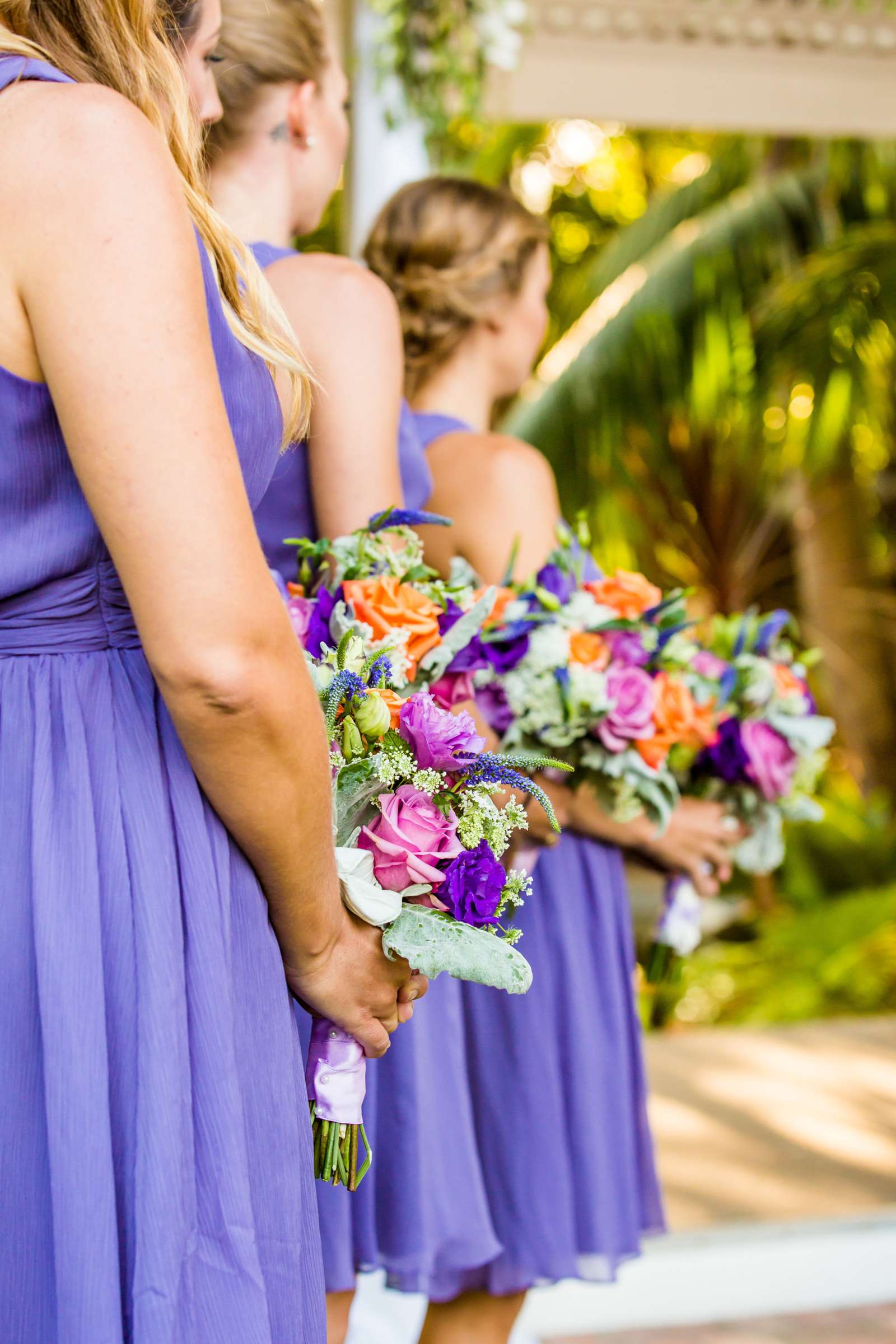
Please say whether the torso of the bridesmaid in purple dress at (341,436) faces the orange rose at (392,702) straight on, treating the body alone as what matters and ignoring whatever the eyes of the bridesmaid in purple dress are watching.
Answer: no

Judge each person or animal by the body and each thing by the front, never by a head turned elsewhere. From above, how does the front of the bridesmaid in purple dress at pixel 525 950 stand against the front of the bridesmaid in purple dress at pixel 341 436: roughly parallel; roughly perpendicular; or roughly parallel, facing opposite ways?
roughly parallel

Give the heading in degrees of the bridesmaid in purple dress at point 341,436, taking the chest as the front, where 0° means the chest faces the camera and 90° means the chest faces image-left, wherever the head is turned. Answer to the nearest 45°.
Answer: approximately 225°

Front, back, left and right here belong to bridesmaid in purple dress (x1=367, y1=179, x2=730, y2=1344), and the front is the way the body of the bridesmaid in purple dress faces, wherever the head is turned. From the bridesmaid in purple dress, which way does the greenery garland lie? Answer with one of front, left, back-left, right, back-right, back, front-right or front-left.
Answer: front-left

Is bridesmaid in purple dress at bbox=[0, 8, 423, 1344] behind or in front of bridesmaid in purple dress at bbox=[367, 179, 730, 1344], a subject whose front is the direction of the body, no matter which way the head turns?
behind

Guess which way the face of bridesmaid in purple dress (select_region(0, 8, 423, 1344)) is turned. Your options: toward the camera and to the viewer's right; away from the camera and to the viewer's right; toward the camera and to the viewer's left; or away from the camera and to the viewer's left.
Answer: away from the camera and to the viewer's right

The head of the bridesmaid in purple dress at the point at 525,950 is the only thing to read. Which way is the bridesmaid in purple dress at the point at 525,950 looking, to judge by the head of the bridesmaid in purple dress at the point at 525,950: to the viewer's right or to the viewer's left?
to the viewer's right

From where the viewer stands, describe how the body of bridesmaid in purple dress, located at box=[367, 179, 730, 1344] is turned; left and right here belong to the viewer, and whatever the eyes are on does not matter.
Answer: facing away from the viewer and to the right of the viewer

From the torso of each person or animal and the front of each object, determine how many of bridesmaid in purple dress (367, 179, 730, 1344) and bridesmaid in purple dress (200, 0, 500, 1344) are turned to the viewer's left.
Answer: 0

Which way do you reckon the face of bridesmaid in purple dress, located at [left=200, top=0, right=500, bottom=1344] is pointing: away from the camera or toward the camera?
away from the camera

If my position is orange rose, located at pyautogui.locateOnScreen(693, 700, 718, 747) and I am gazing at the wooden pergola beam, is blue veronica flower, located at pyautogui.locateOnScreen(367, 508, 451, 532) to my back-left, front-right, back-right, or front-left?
back-left
